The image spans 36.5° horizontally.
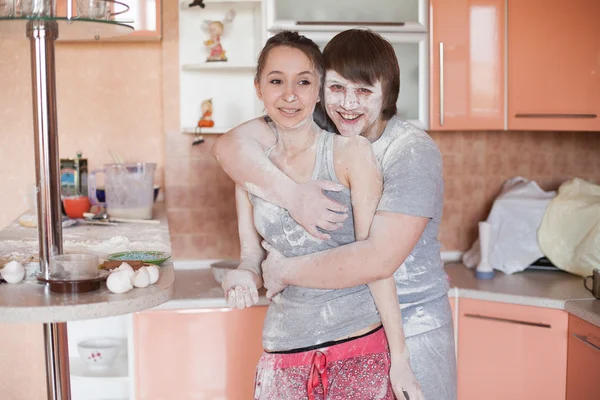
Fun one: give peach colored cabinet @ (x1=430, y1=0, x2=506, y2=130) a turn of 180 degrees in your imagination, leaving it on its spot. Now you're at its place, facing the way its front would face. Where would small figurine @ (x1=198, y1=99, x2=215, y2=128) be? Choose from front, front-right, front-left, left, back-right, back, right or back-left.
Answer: left

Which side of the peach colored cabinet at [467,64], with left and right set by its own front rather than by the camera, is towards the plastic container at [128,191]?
right

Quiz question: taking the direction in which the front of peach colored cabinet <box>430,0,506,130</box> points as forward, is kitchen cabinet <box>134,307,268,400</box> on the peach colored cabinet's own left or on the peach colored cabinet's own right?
on the peach colored cabinet's own right

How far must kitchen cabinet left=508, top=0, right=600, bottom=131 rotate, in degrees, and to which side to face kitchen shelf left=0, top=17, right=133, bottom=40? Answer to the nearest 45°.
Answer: approximately 45° to its right

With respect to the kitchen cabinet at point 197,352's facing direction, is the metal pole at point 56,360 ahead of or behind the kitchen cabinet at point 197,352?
ahead
